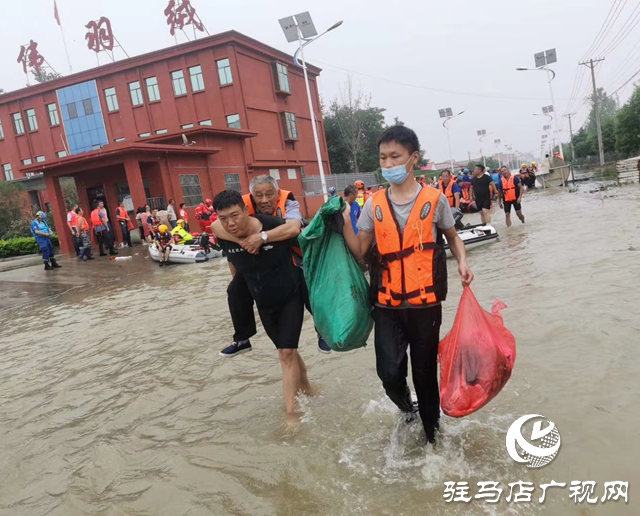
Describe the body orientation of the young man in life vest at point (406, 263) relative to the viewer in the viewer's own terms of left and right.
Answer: facing the viewer

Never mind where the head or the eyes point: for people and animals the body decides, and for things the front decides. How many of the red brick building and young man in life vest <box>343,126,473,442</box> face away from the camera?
0

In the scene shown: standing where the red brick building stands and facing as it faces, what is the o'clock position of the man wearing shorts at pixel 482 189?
The man wearing shorts is roughly at 10 o'clock from the red brick building.

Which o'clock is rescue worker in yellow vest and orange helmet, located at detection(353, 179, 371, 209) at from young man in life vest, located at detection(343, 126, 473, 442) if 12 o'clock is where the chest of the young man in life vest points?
The rescue worker in yellow vest and orange helmet is roughly at 6 o'clock from the young man in life vest.

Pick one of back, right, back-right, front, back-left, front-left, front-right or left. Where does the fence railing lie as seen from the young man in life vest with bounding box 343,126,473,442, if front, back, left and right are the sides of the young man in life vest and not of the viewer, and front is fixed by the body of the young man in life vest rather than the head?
back

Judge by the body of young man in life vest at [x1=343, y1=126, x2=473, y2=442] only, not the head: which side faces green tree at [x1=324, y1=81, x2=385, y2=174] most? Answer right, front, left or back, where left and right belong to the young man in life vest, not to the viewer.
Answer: back

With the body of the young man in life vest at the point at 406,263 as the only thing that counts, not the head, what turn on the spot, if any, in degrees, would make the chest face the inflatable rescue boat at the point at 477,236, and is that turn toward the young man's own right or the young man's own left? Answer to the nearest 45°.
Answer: approximately 180°

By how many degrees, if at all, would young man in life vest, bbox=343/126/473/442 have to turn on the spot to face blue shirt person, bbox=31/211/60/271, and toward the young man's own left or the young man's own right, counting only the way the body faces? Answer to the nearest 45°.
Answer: approximately 135° to the young man's own right

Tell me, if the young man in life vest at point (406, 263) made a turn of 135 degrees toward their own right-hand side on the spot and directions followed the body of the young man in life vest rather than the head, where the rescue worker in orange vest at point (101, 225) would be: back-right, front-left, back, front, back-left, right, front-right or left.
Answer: front

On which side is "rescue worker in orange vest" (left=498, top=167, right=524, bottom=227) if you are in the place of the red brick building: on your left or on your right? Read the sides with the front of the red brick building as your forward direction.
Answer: on your left

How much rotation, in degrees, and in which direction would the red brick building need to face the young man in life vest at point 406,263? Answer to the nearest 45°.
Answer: approximately 45° to its left

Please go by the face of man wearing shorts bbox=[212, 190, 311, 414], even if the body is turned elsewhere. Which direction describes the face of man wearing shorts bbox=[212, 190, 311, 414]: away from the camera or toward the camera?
toward the camera

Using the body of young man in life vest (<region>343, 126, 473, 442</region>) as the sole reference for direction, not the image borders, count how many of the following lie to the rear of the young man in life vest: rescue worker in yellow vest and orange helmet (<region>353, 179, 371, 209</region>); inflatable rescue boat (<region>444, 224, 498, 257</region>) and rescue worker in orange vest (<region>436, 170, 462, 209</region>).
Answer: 3
